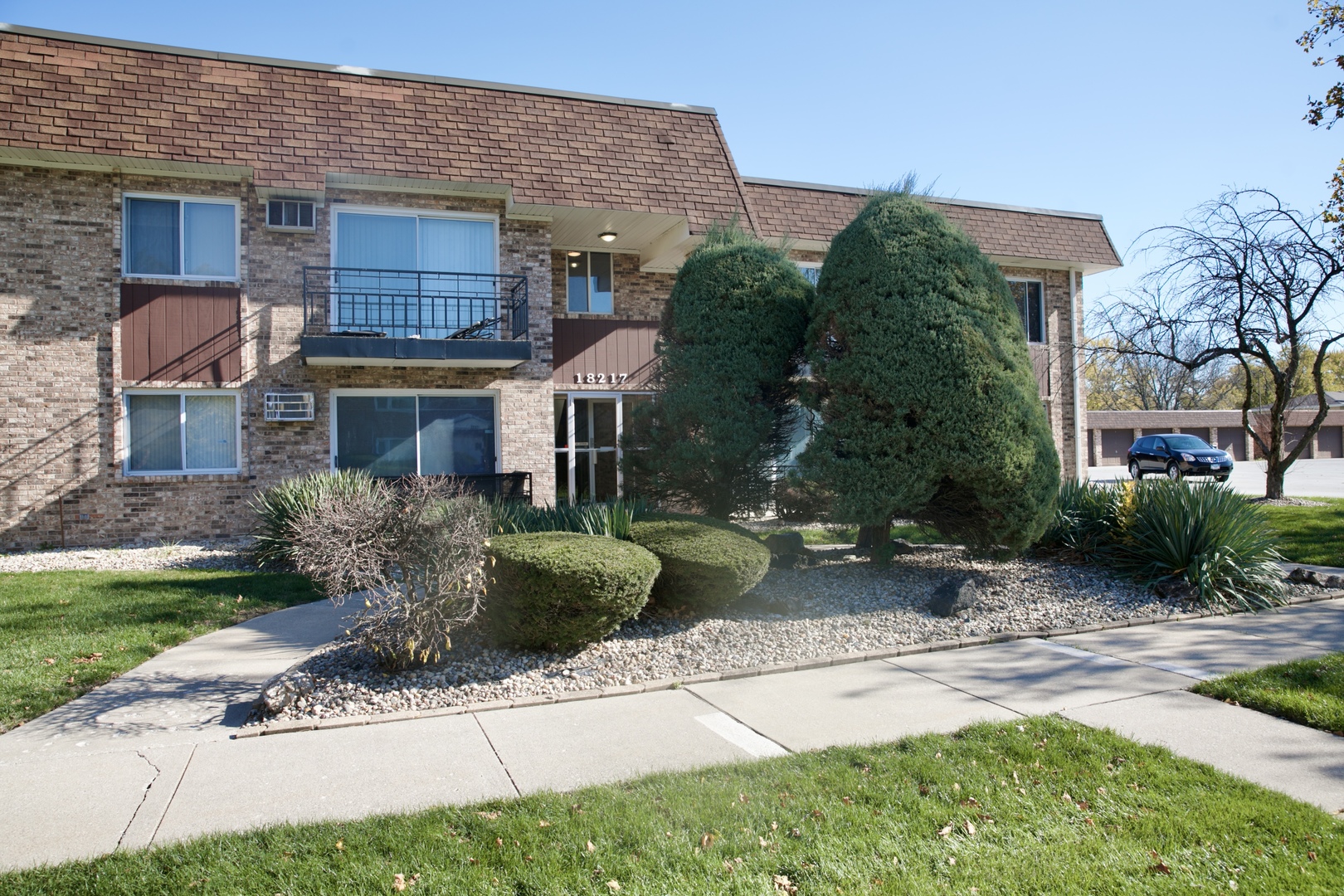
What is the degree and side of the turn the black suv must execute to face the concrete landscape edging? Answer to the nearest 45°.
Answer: approximately 45° to its right

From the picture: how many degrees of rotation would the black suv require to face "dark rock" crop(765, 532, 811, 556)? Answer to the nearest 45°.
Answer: approximately 45° to its right

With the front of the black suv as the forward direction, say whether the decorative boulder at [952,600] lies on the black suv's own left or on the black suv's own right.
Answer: on the black suv's own right

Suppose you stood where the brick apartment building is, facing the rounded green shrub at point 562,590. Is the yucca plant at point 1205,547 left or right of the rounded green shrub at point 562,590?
left

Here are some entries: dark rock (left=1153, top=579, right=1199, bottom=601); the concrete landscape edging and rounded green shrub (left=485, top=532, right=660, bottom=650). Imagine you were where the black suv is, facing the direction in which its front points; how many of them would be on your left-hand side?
0

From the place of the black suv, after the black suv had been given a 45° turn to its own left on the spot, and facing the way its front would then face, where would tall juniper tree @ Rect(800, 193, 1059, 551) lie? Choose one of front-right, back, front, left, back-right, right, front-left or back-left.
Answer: right

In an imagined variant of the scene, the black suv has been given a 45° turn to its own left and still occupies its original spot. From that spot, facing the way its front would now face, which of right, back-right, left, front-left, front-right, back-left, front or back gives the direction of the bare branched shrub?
right

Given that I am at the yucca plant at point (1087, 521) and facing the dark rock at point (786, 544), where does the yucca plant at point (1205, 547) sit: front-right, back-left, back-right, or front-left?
back-left

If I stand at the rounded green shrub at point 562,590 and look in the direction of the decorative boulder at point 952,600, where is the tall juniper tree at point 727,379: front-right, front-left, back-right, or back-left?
front-left

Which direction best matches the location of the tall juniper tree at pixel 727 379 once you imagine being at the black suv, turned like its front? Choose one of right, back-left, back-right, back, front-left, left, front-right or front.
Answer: front-right

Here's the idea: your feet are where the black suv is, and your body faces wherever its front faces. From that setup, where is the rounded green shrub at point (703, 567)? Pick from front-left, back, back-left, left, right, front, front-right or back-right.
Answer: front-right

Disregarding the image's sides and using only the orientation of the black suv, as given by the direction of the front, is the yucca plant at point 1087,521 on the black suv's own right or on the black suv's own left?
on the black suv's own right

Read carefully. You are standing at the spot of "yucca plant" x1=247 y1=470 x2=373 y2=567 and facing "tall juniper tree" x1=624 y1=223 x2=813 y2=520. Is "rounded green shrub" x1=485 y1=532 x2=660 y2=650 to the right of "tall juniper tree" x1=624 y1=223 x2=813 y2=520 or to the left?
right

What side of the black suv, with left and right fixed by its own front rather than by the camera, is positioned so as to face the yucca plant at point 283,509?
right

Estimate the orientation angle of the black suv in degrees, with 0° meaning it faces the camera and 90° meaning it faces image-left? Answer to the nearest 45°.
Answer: approximately 315°

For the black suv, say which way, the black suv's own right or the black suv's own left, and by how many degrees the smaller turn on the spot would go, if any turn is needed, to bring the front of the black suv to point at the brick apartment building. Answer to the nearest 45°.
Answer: approximately 90° to the black suv's own right

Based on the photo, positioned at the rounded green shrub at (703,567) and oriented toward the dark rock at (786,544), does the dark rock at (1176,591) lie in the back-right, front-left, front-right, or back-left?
front-right

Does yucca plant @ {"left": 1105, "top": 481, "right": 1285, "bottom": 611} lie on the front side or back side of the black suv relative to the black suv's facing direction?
on the front side

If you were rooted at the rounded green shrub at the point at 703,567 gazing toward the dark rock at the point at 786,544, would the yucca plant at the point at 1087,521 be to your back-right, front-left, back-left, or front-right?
front-right
